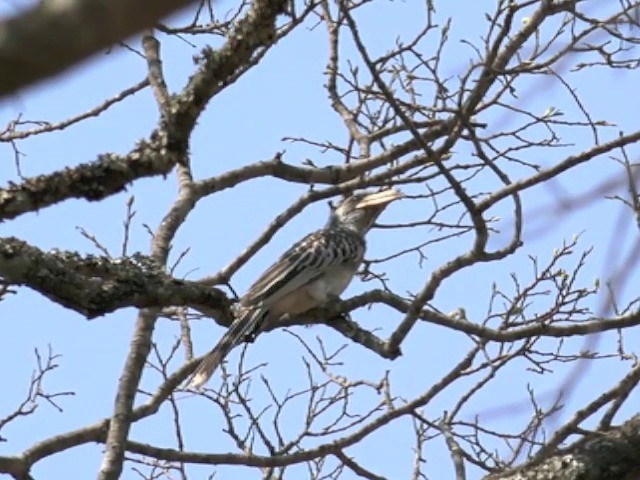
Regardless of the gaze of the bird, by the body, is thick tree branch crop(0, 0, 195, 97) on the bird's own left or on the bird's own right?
on the bird's own right

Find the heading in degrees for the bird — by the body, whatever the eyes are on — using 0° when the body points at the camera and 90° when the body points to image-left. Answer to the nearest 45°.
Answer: approximately 270°
